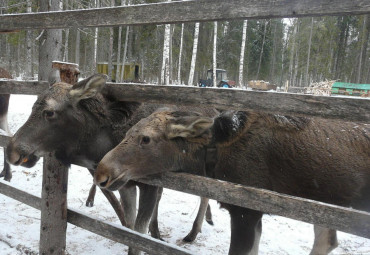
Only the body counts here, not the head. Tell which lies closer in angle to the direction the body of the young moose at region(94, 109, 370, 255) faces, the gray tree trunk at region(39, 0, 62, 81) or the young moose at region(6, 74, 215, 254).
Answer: the young moose

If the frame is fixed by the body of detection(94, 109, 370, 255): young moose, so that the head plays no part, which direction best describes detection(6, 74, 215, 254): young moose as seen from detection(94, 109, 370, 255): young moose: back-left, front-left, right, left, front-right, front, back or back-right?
front

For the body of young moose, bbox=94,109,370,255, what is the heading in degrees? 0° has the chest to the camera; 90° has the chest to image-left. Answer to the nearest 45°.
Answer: approximately 90°

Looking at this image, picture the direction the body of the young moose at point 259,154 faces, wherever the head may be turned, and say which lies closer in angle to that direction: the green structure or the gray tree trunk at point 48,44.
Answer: the gray tree trunk

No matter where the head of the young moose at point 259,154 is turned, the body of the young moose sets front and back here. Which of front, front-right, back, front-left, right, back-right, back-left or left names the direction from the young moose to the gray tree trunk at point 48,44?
front-right

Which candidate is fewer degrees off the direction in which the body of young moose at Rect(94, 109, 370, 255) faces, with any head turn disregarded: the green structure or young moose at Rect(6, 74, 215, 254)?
the young moose
